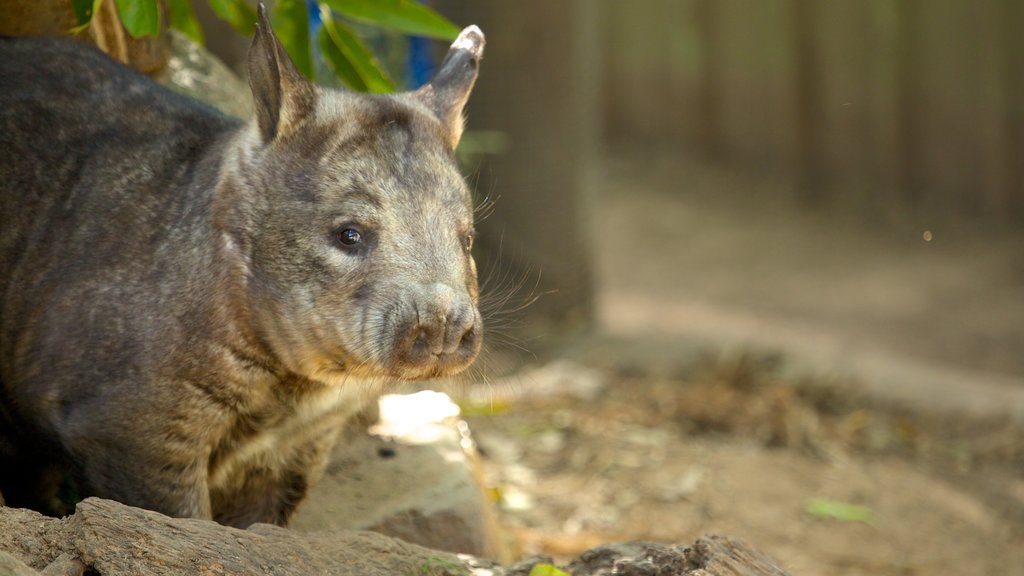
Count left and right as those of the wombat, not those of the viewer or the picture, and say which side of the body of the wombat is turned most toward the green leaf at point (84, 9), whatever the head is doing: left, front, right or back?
back

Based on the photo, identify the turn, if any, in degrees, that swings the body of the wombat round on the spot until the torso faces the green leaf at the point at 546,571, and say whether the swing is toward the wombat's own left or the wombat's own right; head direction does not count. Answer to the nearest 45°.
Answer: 0° — it already faces it

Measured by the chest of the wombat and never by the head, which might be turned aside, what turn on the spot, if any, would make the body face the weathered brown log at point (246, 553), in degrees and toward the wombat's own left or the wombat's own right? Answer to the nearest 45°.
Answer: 0° — it already faces it

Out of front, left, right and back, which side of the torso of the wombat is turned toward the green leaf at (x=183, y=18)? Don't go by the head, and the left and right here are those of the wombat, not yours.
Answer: back

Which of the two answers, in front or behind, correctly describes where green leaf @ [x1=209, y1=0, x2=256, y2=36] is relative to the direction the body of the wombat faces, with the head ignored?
behind

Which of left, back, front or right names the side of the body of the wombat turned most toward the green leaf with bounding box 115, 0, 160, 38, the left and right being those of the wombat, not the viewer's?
back

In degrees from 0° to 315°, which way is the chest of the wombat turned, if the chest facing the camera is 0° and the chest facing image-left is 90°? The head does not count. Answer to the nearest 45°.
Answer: approximately 315°
